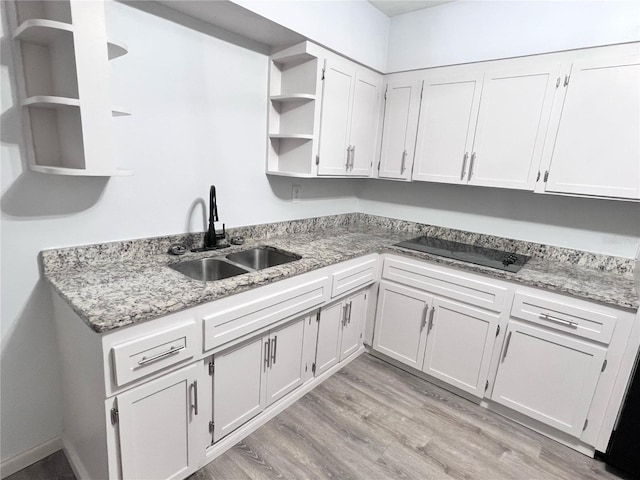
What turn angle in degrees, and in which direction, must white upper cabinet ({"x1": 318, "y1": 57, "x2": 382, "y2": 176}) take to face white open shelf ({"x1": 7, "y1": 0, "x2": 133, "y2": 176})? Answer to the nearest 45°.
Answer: approximately 90° to its right

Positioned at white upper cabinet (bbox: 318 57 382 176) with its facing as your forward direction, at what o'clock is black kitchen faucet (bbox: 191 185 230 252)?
The black kitchen faucet is roughly at 3 o'clock from the white upper cabinet.

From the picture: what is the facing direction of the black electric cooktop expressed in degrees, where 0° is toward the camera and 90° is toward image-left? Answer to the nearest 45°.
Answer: approximately 45°

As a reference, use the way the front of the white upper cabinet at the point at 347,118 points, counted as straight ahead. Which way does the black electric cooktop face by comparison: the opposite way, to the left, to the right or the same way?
to the right

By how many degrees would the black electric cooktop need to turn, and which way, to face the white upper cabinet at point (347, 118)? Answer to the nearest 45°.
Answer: approximately 45° to its right

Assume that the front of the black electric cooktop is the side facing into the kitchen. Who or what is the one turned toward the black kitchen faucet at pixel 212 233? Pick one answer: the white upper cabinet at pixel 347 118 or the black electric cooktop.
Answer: the black electric cooktop

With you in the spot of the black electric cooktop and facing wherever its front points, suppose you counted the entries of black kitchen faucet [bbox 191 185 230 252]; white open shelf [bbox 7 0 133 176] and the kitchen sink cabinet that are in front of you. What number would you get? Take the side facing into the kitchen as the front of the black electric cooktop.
3

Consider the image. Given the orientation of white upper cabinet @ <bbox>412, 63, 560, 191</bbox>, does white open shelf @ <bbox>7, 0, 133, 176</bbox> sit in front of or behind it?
in front
